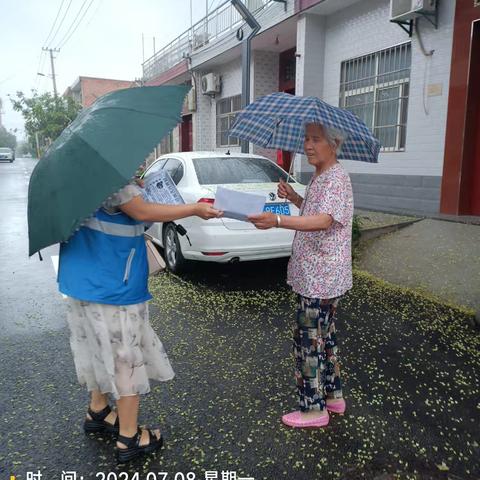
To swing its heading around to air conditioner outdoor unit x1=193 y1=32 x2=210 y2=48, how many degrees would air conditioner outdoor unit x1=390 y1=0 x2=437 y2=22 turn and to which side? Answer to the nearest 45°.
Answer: approximately 90° to its right

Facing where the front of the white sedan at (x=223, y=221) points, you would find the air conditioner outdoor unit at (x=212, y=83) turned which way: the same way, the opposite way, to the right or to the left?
to the left

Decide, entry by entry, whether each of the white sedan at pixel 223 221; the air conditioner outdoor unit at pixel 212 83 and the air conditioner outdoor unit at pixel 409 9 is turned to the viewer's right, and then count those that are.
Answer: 0

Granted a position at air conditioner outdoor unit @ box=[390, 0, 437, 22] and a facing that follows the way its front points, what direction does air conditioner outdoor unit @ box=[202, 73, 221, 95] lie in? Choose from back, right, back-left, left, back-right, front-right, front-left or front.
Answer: right

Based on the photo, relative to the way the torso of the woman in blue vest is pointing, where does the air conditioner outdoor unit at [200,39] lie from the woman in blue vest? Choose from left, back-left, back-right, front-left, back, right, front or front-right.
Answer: left

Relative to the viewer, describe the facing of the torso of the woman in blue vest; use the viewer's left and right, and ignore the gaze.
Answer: facing to the right of the viewer

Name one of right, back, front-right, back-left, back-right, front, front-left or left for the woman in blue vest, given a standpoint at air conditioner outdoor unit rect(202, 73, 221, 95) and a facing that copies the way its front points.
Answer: front-left

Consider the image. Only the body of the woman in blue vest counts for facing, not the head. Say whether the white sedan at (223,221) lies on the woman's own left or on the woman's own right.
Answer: on the woman's own left

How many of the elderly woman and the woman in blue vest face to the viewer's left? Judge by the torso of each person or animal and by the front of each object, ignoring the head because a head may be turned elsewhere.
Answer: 1

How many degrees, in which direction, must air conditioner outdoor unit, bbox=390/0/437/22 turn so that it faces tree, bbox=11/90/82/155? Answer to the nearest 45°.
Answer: approximately 90° to its right

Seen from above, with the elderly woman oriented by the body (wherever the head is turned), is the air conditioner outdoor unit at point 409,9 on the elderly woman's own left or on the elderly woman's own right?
on the elderly woman's own right

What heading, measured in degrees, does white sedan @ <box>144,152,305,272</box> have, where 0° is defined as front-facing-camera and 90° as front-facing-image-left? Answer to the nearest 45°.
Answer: approximately 135°

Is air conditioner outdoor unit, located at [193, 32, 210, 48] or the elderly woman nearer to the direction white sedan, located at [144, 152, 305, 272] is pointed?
the air conditioner outdoor unit

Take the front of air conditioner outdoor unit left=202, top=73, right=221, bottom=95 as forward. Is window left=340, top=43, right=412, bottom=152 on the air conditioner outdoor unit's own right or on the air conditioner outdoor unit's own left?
on the air conditioner outdoor unit's own left

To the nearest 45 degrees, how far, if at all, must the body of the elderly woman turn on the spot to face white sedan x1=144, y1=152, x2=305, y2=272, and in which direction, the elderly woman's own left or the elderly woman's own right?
approximately 90° to the elderly woman's own right

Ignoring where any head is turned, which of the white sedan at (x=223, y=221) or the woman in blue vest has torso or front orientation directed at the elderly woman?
the woman in blue vest

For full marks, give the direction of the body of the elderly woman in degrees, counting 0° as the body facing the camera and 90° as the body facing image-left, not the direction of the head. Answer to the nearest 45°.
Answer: approximately 90°
